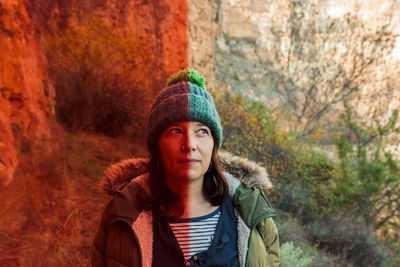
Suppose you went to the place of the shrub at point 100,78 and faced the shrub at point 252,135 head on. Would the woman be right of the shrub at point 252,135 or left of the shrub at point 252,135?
right

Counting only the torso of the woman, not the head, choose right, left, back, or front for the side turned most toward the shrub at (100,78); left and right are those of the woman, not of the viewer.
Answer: back

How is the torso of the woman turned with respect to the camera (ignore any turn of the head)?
toward the camera

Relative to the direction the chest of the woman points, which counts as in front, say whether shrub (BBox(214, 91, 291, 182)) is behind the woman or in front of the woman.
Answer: behind

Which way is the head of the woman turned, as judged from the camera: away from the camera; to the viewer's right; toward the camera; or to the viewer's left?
toward the camera

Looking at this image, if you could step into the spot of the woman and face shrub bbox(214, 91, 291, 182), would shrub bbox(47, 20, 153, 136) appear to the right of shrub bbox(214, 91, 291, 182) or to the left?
left
